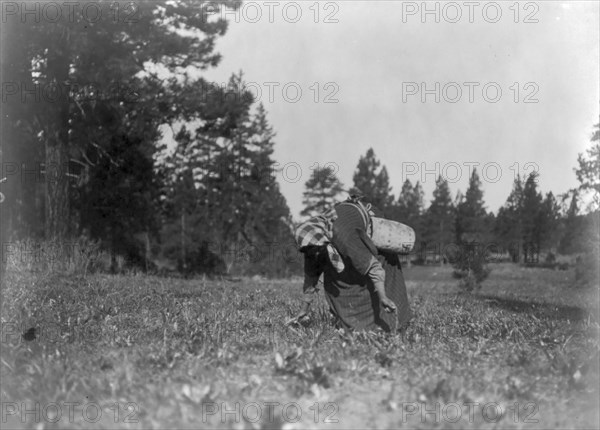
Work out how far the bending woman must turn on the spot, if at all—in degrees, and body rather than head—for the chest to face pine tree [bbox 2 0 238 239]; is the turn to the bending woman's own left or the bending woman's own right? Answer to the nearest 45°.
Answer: approximately 90° to the bending woman's own right

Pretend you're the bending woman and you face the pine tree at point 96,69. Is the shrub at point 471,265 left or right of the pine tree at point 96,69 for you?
right

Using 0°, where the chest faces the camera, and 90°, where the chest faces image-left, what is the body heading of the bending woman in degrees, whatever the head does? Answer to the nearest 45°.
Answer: approximately 45°

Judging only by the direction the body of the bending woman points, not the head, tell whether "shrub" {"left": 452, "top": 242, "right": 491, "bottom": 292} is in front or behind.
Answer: behind
